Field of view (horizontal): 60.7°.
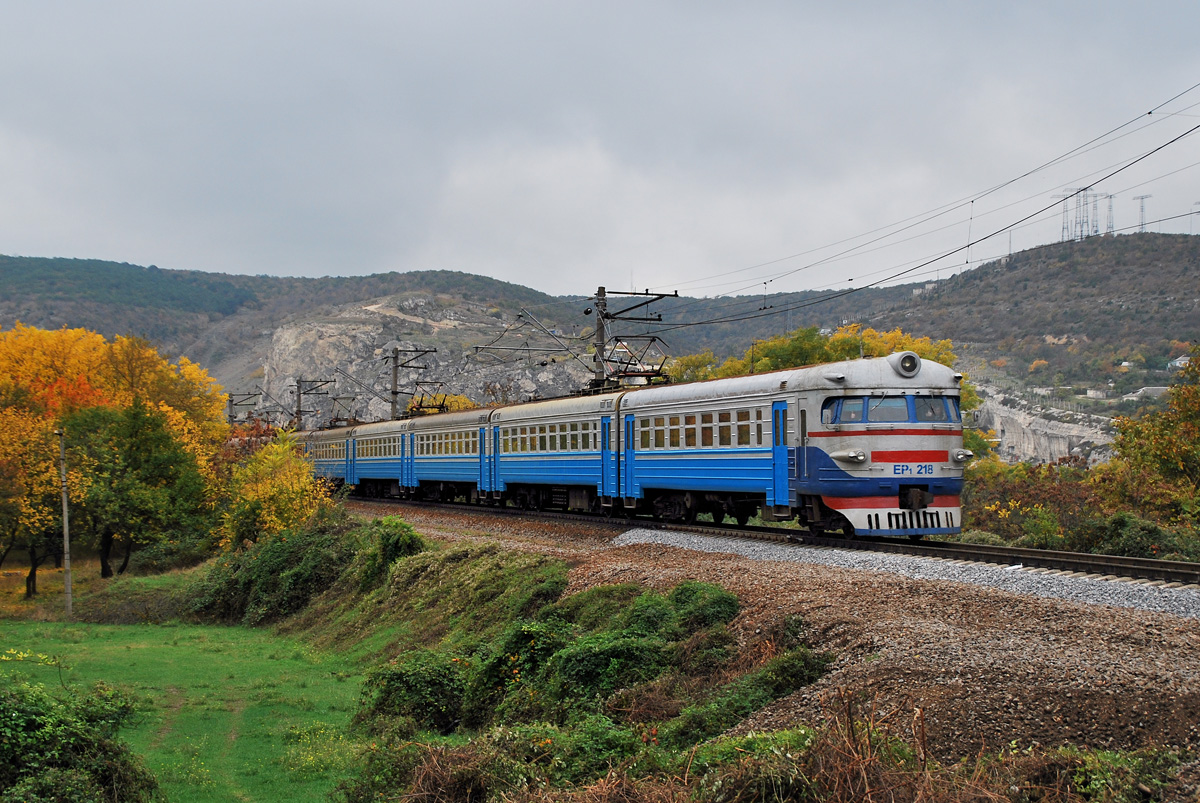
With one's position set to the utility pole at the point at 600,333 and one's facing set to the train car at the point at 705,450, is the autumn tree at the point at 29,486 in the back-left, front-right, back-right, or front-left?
back-right

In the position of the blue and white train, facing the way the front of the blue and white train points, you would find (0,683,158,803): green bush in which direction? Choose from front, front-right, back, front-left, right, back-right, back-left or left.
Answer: right

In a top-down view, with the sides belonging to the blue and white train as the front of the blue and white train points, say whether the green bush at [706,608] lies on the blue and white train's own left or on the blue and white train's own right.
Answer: on the blue and white train's own right

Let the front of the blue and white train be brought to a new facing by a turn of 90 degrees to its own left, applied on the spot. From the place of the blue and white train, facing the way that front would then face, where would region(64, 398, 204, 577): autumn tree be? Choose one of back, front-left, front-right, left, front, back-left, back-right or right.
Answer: left

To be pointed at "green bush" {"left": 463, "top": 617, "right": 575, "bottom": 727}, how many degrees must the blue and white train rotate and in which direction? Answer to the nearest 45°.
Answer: approximately 90° to its right

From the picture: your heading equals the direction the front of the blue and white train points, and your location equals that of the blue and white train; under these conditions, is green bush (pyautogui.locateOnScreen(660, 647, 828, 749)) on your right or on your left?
on your right

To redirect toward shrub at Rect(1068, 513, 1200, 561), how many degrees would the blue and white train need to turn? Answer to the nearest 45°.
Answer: approximately 45° to its left

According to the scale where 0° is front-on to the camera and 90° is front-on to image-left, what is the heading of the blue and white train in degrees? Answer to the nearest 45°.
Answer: approximately 315°

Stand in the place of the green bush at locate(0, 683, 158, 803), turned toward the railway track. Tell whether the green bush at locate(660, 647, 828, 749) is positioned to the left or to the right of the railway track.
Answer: right

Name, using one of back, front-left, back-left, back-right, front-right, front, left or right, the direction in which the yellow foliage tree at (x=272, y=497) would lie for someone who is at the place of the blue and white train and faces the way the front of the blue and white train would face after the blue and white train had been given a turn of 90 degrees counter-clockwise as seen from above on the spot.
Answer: left
